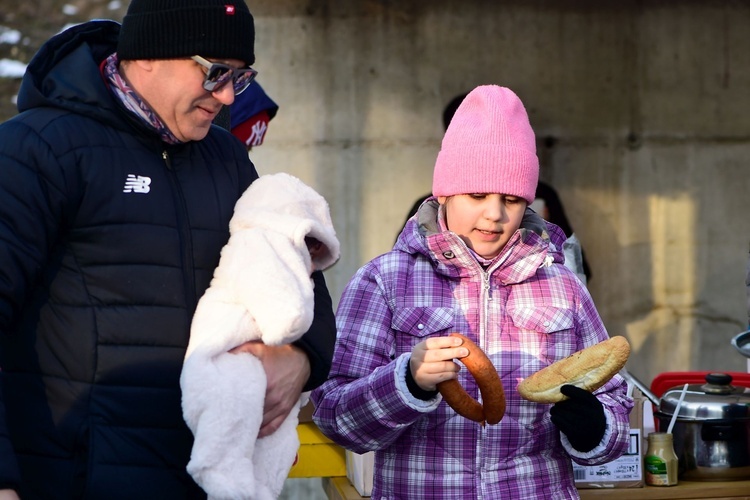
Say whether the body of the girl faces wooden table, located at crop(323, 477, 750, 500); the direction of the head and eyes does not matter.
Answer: no

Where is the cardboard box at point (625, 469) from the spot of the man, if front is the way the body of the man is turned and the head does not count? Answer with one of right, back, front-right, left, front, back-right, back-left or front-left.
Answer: left

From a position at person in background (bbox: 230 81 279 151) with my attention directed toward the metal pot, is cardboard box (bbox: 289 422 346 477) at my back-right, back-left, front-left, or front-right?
front-right

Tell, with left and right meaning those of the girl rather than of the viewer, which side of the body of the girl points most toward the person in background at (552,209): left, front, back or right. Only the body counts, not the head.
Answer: back

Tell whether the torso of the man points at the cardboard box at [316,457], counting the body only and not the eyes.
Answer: no

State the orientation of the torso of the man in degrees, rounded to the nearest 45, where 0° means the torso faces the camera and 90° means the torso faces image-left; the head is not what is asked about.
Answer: approximately 315°

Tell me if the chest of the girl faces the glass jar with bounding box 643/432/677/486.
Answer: no

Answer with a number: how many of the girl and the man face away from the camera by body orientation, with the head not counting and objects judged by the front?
0

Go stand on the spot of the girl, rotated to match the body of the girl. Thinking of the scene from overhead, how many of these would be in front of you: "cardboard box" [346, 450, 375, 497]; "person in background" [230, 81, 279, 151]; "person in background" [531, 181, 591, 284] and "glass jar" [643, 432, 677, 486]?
0

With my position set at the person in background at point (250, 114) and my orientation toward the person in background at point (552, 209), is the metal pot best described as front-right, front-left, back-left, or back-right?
front-right

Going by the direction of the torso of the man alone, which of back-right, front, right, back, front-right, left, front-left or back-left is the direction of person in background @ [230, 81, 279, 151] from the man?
back-left

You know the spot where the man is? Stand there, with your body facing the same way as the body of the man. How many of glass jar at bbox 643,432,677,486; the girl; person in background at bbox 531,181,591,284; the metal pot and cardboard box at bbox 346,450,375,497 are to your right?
0

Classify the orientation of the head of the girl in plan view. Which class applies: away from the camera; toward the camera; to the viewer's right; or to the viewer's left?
toward the camera

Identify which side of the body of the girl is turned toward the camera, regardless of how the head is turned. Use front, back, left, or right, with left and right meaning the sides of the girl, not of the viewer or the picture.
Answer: front

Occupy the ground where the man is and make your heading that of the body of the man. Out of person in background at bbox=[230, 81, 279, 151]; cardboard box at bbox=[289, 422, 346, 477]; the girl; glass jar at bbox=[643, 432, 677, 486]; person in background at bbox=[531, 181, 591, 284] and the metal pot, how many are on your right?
0
